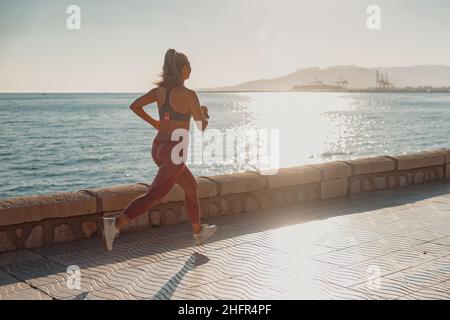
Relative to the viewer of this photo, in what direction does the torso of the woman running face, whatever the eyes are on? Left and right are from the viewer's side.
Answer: facing away from the viewer and to the right of the viewer

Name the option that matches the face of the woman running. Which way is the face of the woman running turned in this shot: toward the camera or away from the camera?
away from the camera
